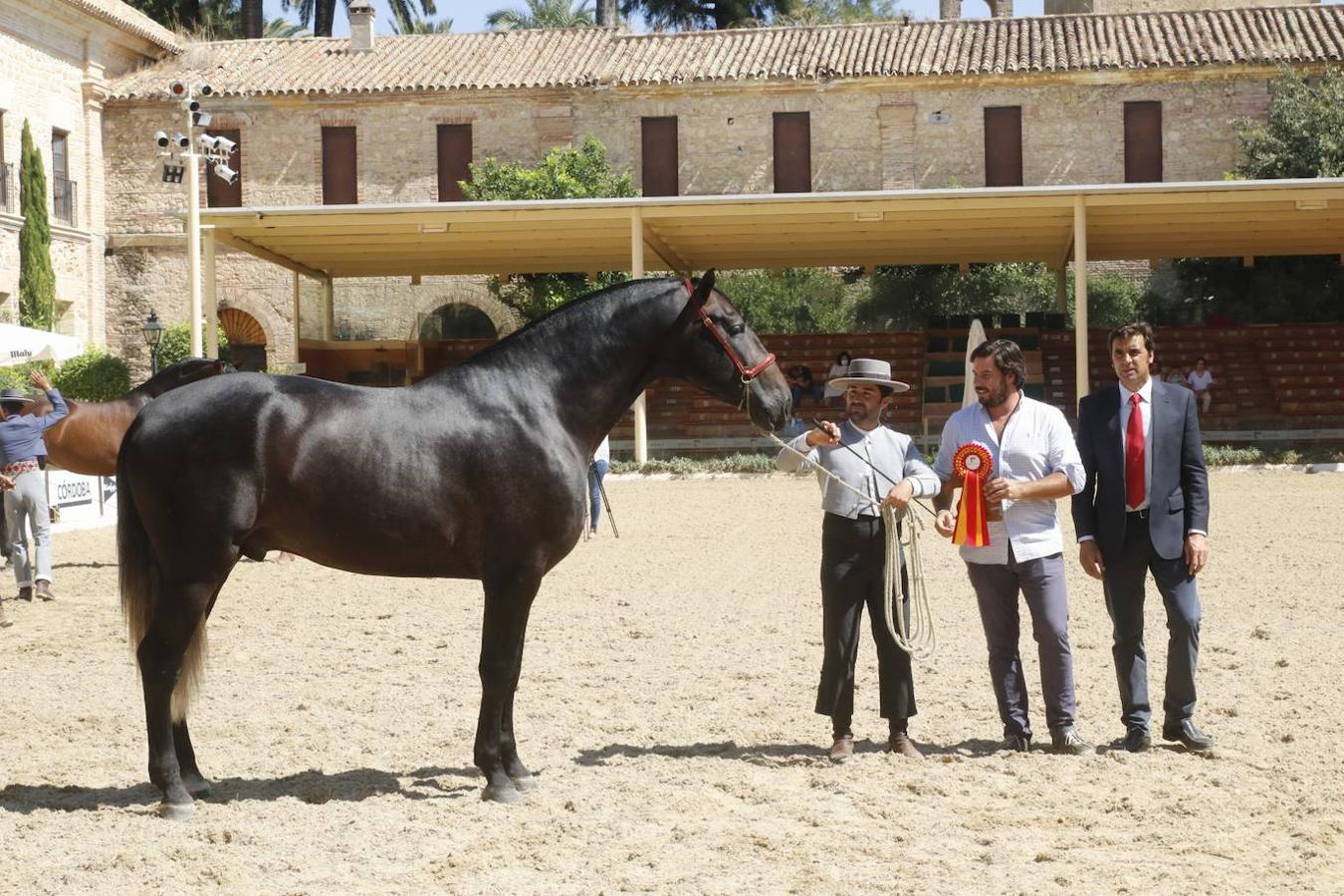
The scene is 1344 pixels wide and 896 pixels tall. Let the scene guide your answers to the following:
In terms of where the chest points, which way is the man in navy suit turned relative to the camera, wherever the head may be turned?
toward the camera

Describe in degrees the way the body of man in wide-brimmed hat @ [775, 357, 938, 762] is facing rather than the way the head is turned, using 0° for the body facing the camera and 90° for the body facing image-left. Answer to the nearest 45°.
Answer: approximately 0°

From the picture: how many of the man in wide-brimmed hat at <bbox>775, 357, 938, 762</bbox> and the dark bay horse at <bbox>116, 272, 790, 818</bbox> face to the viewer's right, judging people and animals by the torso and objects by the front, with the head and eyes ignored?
1

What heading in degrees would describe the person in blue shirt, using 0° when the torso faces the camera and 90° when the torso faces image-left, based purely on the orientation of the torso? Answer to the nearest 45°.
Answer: approximately 180°

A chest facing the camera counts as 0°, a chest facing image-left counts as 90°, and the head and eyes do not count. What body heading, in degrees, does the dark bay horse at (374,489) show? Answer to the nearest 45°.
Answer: approximately 270°

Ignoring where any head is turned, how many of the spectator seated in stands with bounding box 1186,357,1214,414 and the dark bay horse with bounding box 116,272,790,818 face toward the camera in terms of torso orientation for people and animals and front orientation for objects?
1

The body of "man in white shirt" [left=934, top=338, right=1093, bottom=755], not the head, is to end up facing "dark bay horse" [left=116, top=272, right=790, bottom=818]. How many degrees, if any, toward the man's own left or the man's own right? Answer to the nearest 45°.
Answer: approximately 45° to the man's own right

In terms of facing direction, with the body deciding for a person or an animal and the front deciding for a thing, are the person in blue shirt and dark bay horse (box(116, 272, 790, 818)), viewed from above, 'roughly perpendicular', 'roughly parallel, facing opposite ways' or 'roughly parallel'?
roughly perpendicular

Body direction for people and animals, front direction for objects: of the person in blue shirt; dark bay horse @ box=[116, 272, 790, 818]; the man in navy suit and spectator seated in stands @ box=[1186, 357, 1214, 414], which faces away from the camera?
the person in blue shirt
